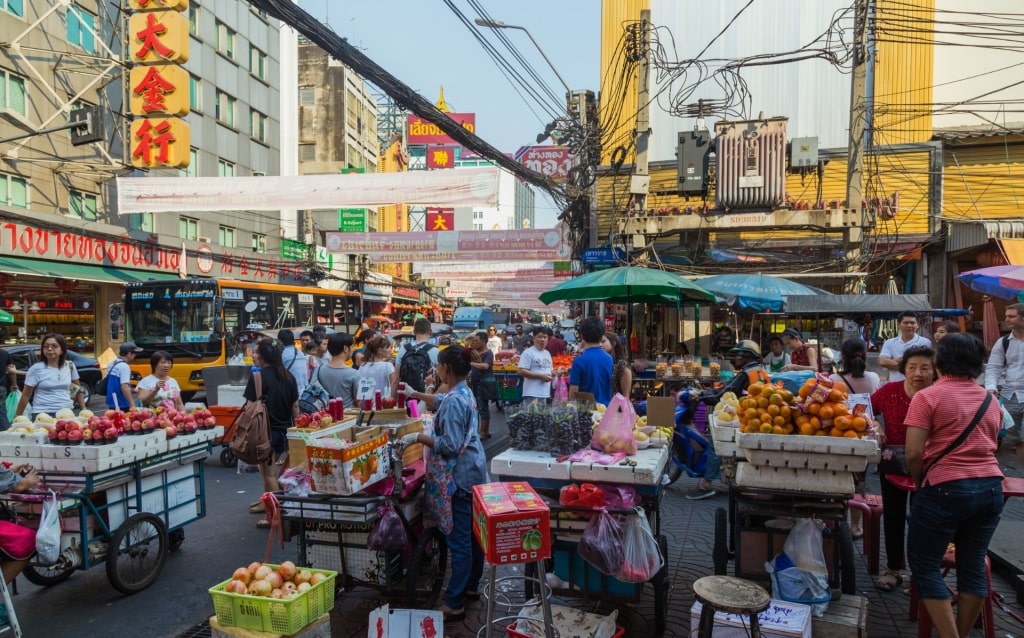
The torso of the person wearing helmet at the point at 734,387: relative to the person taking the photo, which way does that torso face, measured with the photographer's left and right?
facing to the left of the viewer

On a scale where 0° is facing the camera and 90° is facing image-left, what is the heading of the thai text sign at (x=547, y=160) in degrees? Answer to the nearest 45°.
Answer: approximately 0°

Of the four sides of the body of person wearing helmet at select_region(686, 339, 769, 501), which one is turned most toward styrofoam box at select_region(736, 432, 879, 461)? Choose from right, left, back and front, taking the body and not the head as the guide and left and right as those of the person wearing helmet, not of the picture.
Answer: left

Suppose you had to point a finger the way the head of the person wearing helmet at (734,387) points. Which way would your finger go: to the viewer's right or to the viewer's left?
to the viewer's left

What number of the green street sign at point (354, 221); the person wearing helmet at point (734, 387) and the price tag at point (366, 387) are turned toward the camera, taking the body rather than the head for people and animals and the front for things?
2

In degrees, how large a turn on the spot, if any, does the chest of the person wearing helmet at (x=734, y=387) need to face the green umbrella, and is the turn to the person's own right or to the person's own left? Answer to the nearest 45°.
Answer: approximately 45° to the person's own right

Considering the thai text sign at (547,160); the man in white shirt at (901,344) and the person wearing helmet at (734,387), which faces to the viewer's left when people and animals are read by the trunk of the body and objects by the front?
the person wearing helmet

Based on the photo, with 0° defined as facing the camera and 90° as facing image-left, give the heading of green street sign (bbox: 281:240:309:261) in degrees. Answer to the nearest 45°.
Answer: approximately 0°

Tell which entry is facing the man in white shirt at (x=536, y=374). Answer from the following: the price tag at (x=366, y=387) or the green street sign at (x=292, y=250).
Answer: the green street sign

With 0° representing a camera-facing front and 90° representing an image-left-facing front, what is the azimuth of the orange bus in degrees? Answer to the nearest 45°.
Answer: approximately 45°
